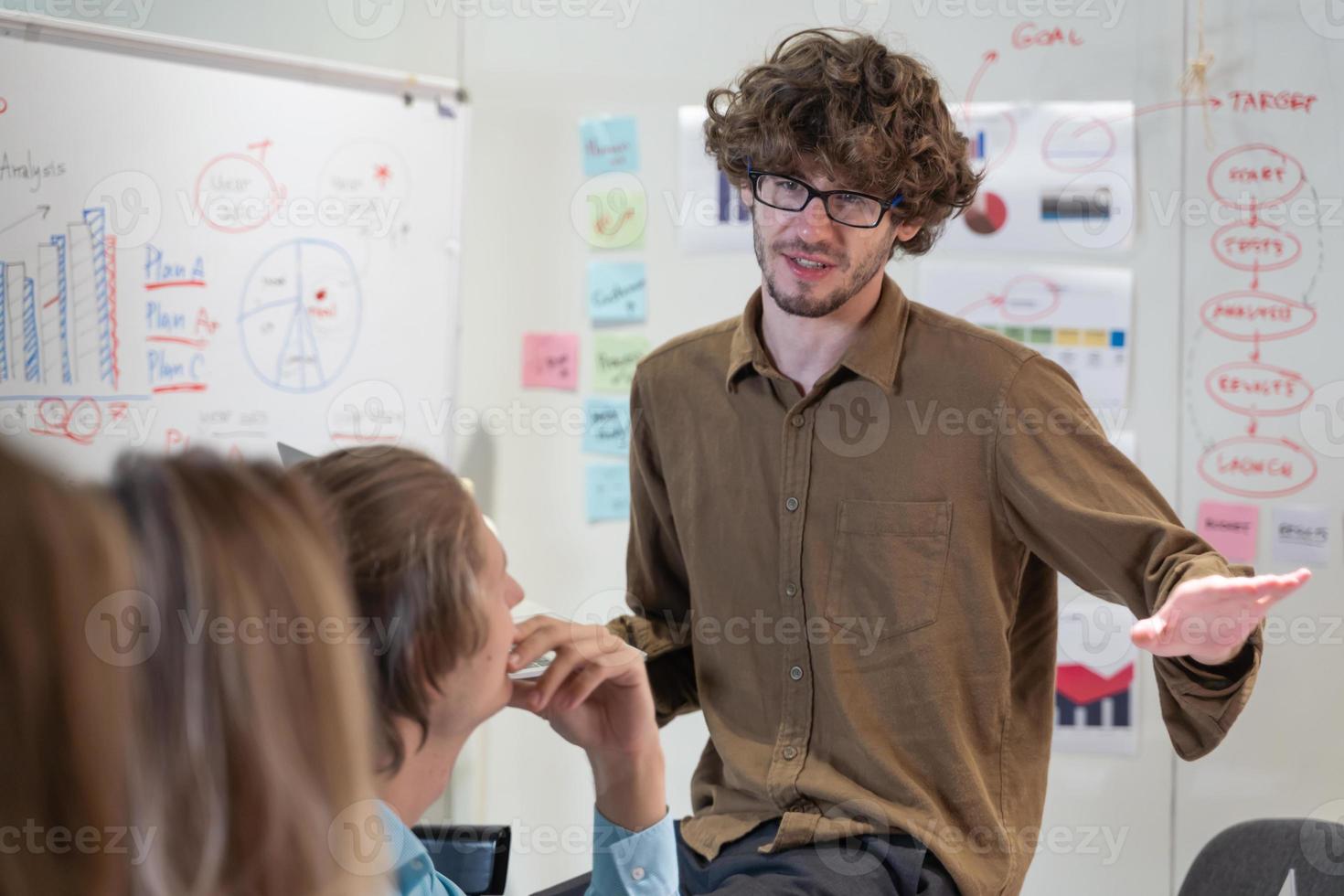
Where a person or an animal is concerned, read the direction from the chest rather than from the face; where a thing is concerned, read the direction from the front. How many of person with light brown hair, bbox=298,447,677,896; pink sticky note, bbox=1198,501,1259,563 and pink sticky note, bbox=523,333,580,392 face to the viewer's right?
1

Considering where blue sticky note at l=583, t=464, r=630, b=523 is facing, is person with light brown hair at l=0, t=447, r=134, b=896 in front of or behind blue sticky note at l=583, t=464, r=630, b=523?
in front

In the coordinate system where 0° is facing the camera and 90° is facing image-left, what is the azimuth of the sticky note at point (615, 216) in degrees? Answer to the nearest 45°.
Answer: approximately 0°

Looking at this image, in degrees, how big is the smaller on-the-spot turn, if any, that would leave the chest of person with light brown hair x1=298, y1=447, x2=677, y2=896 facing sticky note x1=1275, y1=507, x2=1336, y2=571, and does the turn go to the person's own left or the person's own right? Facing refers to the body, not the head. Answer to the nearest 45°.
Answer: approximately 45° to the person's own left

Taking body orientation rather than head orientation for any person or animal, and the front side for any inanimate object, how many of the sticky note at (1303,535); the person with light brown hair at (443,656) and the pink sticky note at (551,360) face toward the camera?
2

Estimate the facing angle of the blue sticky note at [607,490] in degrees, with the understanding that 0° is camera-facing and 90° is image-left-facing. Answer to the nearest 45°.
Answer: approximately 0°

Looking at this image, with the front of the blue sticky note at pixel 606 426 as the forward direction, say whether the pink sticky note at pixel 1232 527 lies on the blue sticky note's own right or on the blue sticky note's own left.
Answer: on the blue sticky note's own left

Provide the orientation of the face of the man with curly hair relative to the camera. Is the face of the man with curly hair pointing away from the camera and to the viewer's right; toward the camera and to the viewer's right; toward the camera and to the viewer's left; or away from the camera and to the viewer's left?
toward the camera and to the viewer's left

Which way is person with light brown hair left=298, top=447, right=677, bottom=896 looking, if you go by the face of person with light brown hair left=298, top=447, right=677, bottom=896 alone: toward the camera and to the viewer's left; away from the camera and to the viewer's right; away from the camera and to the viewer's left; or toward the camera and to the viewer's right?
away from the camera and to the viewer's right
